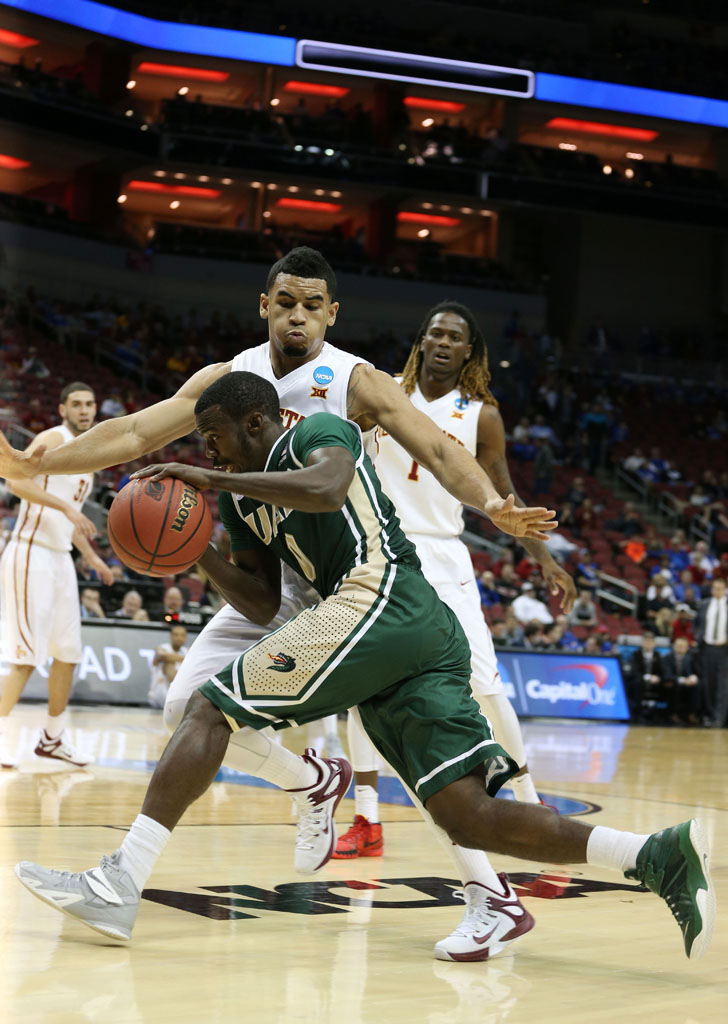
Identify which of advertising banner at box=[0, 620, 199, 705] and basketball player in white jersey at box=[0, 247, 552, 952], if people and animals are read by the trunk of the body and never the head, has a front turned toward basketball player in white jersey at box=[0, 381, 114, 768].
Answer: the advertising banner

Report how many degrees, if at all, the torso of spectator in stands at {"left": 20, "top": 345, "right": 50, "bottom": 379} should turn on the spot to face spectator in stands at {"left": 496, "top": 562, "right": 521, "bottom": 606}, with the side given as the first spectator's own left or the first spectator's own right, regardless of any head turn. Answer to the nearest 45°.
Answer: approximately 45° to the first spectator's own left

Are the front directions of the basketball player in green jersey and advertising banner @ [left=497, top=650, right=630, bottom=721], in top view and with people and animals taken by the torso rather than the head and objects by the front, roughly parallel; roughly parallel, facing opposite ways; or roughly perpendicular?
roughly perpendicular

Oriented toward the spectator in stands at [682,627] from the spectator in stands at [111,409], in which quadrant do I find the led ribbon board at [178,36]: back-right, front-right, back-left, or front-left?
back-left

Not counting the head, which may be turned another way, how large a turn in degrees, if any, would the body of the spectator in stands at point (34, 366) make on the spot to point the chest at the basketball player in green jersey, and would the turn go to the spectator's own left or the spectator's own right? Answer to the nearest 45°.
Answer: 0° — they already face them

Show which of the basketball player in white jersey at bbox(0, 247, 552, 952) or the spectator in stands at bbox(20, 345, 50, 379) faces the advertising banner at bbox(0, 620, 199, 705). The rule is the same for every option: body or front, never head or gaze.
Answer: the spectator in stands

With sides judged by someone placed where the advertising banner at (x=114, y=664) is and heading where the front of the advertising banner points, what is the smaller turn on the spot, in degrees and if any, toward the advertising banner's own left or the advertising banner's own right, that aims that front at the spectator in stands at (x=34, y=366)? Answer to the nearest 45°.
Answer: approximately 180°
